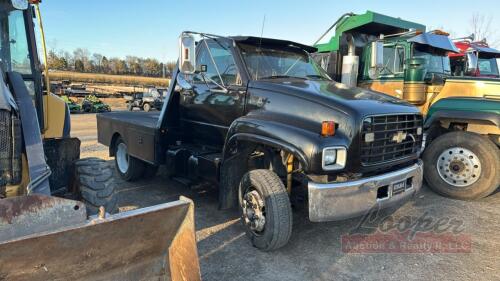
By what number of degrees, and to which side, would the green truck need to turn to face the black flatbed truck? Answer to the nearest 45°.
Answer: approximately 90° to its right

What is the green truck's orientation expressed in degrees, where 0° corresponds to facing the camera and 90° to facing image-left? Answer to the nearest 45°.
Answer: approximately 315°

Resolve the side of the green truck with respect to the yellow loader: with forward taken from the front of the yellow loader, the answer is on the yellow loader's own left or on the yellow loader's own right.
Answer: on the yellow loader's own left

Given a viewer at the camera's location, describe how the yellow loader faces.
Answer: facing the viewer and to the right of the viewer

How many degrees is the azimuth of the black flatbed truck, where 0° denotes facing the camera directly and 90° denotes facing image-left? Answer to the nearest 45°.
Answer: approximately 315°

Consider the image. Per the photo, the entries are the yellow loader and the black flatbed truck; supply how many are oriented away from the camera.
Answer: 0

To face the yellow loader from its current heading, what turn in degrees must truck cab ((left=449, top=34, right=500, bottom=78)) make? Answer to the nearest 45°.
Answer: approximately 45° to its right

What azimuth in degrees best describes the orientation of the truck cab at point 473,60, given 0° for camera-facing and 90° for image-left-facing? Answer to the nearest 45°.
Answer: approximately 315°

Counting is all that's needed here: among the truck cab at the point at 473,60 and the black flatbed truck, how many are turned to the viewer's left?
0

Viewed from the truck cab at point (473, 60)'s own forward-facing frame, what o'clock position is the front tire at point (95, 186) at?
The front tire is roughly at 2 o'clock from the truck cab.
